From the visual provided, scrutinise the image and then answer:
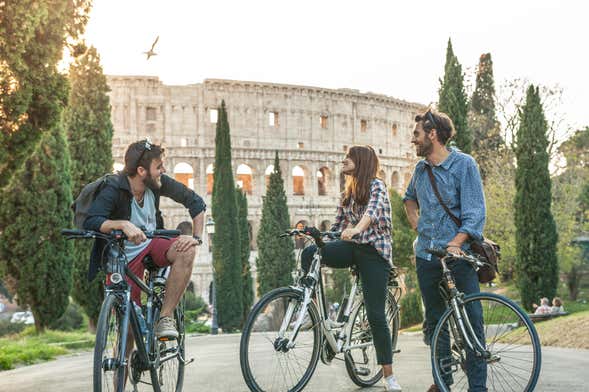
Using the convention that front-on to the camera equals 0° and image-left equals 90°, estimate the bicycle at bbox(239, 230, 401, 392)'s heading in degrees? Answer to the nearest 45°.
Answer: approximately 45°

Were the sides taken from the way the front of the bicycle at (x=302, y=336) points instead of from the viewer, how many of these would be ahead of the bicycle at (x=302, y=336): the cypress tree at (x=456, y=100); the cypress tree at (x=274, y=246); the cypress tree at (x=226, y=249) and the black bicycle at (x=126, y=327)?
1

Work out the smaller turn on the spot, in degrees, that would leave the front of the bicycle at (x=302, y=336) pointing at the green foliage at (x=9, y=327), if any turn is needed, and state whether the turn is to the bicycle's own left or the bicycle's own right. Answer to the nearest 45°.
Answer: approximately 90° to the bicycle's own right

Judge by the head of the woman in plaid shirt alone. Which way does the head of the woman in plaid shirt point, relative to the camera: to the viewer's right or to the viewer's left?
to the viewer's left

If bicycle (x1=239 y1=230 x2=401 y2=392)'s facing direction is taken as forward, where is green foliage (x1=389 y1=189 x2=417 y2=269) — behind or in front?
behind

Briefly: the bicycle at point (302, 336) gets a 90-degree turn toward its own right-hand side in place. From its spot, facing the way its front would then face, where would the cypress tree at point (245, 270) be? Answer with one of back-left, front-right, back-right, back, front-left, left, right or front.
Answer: front-right

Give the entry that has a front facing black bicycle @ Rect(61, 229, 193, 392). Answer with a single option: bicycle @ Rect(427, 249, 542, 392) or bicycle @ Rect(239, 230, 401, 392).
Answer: bicycle @ Rect(239, 230, 401, 392)

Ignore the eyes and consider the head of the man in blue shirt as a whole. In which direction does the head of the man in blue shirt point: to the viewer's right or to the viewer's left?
to the viewer's left

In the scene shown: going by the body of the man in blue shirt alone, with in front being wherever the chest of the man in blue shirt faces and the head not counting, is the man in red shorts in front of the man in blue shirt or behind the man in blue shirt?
in front

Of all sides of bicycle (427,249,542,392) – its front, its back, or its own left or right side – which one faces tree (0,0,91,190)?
back

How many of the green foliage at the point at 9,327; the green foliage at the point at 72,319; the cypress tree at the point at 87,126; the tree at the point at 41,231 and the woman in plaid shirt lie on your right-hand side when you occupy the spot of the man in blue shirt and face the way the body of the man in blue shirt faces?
5

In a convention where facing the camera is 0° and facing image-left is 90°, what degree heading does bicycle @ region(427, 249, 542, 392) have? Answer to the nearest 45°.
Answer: approximately 315°

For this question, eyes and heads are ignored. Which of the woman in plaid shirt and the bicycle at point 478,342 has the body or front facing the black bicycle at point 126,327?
the woman in plaid shirt

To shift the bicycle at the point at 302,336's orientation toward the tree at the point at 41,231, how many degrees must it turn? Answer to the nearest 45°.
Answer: approximately 90° to its right

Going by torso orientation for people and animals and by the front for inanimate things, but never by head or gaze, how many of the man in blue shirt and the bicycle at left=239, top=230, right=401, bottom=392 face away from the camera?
0

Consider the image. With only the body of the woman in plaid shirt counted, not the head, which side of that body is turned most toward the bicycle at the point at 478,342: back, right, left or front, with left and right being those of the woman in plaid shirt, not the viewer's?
left
